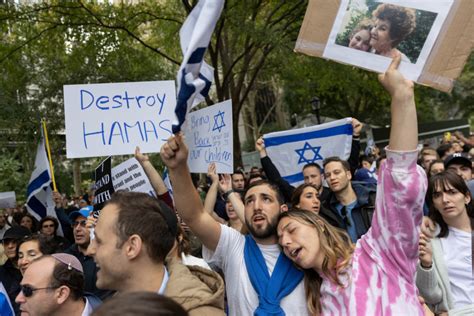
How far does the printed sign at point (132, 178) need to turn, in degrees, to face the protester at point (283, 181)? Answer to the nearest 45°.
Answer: approximately 90° to its left

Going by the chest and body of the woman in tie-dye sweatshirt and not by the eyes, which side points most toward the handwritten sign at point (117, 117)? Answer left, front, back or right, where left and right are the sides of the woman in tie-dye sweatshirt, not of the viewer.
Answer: right

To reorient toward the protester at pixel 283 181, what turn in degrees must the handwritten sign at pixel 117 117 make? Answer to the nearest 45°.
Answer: approximately 90° to its left

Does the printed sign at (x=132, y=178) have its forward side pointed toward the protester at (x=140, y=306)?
yes

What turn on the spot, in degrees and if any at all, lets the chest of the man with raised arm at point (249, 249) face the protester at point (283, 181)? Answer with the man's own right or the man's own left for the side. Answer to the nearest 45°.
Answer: approximately 180°

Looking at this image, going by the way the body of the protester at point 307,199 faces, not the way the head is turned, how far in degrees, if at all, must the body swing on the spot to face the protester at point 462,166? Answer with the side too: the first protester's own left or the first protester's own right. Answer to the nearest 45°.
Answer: approximately 90° to the first protester's own left

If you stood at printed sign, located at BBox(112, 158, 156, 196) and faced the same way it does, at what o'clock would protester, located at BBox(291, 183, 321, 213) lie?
The protester is roughly at 10 o'clock from the printed sign.
